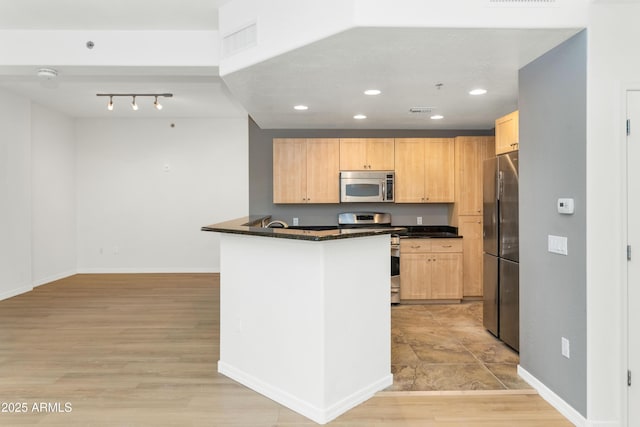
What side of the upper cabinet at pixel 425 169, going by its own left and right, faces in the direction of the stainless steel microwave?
right

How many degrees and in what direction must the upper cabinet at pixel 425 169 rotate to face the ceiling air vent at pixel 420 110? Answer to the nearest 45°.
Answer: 0° — it already faces it

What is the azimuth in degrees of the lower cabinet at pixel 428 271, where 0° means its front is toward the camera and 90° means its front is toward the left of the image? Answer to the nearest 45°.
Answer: approximately 0°

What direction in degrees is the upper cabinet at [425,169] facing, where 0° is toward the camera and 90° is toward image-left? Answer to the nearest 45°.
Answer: approximately 0°

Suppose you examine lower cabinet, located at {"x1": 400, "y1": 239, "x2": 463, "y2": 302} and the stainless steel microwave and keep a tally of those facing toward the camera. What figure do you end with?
2

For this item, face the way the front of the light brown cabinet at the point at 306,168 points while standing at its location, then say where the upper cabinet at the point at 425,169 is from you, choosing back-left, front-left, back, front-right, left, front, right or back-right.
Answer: left

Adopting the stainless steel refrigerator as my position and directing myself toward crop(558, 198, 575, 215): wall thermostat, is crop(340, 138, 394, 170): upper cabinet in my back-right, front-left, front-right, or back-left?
back-right

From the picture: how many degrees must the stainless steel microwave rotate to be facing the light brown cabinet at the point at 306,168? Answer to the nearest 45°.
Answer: approximately 90° to its right

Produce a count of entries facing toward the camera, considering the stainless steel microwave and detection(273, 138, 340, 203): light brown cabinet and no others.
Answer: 2

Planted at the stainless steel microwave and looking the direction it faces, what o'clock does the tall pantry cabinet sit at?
The tall pantry cabinet is roughly at 9 o'clock from the stainless steel microwave.
